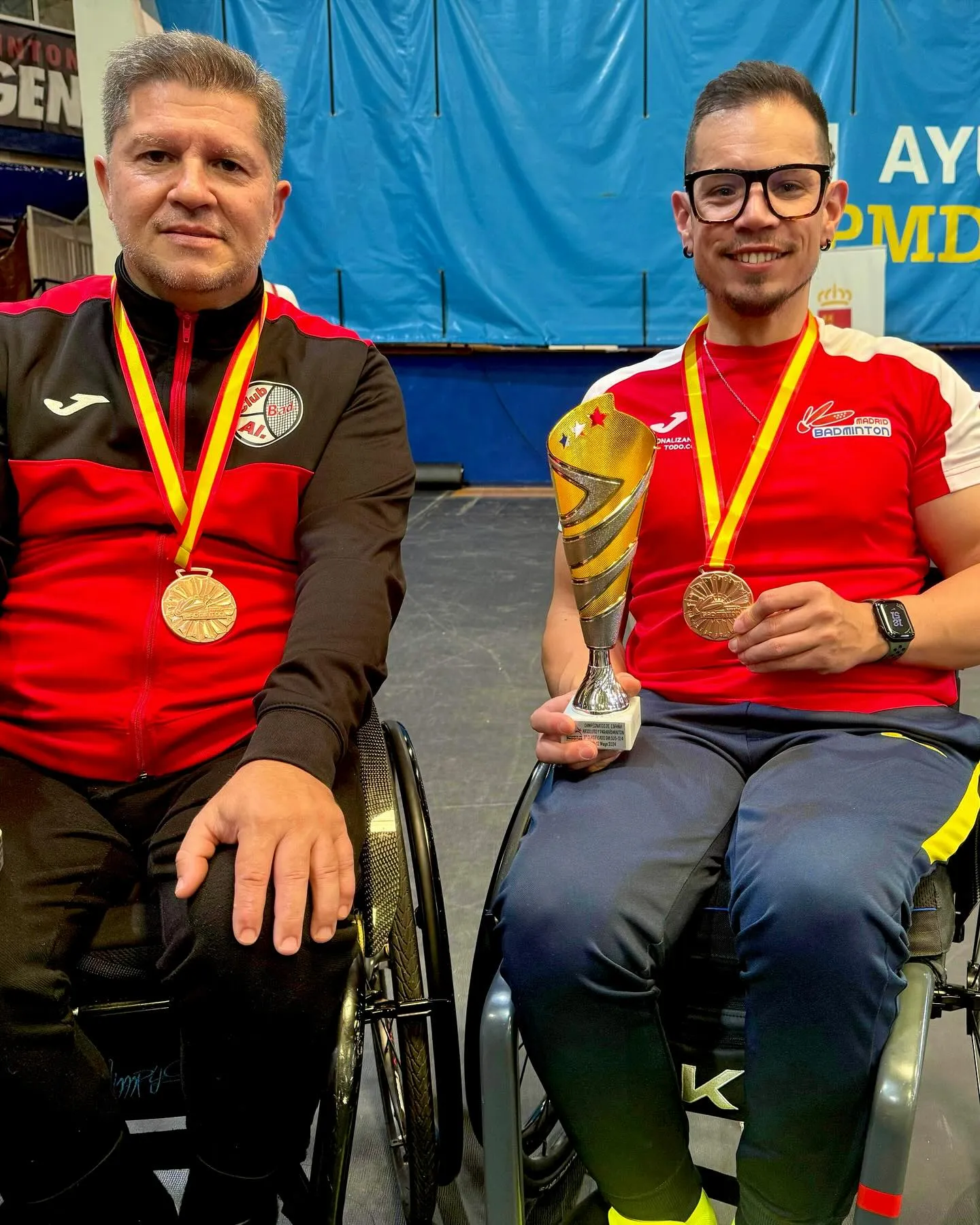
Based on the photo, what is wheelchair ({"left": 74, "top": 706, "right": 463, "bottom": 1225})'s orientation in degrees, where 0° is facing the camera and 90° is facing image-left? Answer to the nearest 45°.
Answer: approximately 0°

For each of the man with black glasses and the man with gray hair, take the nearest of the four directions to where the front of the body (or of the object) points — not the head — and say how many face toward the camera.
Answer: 2
